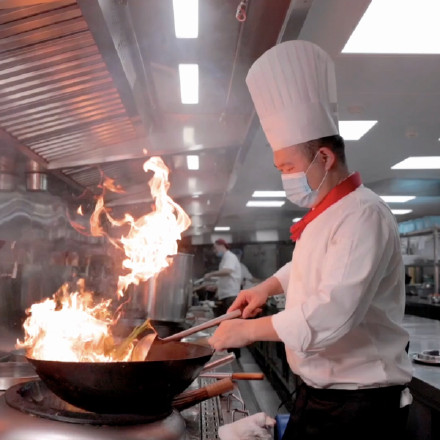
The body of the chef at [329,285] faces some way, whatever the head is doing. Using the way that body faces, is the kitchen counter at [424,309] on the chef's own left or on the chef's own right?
on the chef's own right

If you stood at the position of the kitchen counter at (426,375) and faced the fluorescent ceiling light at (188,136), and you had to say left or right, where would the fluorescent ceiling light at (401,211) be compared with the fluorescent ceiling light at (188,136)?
right

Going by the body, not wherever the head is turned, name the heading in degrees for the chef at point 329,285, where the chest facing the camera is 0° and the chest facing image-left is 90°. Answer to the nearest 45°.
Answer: approximately 90°

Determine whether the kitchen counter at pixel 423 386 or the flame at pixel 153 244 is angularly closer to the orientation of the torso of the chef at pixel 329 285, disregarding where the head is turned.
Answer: the flame

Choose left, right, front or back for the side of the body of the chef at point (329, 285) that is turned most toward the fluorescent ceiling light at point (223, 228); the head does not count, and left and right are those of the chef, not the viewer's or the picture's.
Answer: right

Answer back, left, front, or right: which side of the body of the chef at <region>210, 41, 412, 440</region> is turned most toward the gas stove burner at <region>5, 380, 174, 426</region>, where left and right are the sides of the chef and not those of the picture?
front

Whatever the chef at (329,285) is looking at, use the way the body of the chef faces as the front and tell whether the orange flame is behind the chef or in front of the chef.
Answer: in front

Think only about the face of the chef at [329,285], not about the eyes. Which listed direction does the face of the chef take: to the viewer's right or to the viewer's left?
to the viewer's left

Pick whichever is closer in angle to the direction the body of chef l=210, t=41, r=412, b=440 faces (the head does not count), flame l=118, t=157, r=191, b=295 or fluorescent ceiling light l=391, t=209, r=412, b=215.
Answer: the flame

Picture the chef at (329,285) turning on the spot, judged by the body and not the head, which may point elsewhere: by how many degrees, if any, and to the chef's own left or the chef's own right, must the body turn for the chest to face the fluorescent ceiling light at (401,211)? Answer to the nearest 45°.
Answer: approximately 90° to the chef's own right
